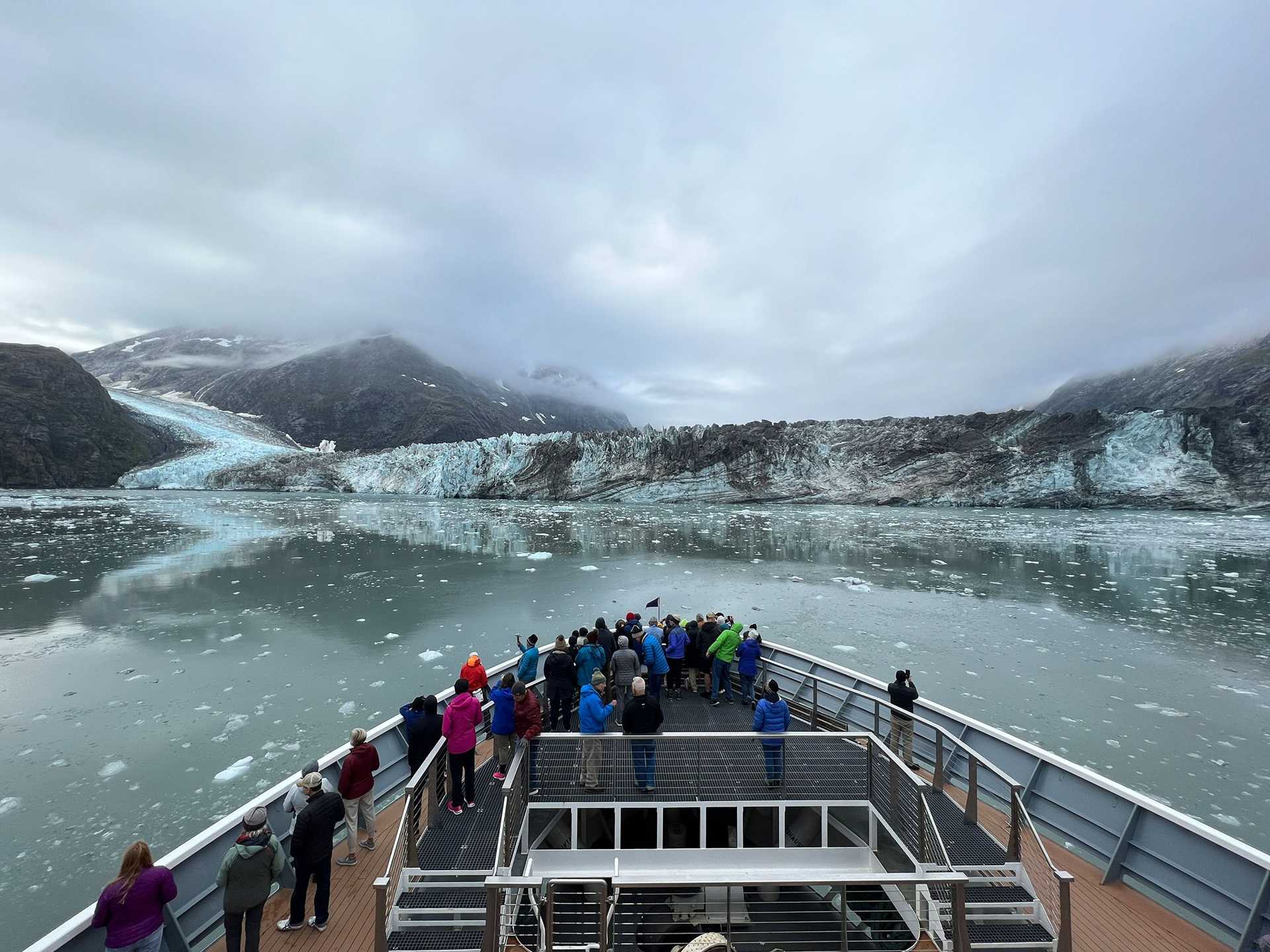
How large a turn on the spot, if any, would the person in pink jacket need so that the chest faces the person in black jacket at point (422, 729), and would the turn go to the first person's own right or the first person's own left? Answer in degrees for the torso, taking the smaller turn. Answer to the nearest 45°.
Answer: approximately 45° to the first person's own left

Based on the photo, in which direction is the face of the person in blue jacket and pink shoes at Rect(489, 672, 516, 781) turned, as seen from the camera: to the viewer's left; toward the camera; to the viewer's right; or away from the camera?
away from the camera

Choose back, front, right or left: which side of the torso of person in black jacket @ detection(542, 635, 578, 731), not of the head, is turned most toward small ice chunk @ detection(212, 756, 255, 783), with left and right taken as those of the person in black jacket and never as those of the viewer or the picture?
left

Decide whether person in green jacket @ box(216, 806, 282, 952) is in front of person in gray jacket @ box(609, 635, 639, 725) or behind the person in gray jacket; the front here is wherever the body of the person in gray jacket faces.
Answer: behind

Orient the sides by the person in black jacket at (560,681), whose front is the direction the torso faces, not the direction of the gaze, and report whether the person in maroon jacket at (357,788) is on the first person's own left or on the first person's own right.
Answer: on the first person's own left

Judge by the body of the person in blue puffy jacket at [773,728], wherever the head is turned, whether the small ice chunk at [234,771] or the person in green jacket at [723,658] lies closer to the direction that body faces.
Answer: the person in green jacket

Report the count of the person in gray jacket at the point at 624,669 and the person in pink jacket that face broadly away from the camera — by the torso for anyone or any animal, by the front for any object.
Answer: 2

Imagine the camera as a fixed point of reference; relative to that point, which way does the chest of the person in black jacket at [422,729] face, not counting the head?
away from the camera

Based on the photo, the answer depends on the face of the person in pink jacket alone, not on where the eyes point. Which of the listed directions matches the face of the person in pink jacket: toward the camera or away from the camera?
away from the camera

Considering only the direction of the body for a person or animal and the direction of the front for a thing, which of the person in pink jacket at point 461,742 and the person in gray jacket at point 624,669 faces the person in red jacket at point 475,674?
the person in pink jacket

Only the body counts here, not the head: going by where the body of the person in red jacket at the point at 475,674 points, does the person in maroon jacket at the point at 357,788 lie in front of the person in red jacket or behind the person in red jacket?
behind

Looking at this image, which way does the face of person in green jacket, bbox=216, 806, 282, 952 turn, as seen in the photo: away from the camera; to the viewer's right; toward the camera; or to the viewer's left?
away from the camera

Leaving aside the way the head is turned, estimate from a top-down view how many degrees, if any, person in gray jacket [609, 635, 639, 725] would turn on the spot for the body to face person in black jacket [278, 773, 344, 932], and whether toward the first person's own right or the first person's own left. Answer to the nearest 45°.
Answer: approximately 135° to the first person's own left

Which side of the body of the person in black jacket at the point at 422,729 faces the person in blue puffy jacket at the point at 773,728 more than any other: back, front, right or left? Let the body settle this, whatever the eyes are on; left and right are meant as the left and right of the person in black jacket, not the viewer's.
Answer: right

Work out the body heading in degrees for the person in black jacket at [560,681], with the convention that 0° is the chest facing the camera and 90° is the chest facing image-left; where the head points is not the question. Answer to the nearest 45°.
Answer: approximately 180°

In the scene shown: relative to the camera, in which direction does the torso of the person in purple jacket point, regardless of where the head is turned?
away from the camera

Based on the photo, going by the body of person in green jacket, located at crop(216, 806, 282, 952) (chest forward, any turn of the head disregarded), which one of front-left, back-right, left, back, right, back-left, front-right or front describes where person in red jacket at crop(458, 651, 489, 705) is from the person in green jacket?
front-right

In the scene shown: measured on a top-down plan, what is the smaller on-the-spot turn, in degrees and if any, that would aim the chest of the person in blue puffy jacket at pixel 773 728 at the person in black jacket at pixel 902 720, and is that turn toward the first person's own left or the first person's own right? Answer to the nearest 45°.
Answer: approximately 45° to the first person's own right

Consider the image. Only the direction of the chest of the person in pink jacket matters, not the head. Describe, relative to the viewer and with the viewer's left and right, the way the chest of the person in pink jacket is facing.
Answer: facing away from the viewer

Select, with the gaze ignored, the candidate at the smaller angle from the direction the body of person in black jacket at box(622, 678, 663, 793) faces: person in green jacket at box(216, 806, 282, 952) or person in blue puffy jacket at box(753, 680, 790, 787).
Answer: the person in blue puffy jacket

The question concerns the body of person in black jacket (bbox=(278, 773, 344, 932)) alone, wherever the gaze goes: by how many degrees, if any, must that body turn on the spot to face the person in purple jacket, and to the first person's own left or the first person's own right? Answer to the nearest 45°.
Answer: approximately 90° to the first person's own left
